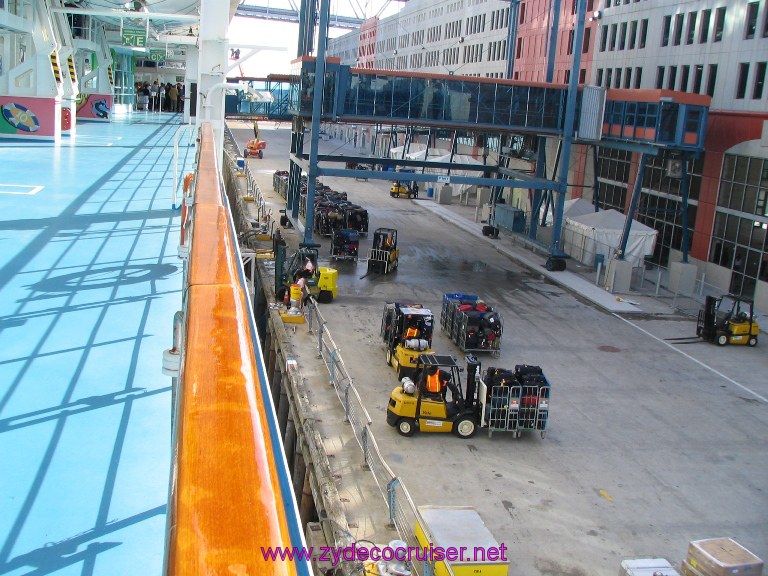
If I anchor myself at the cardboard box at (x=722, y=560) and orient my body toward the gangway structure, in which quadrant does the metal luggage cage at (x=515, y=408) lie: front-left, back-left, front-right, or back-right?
front-left

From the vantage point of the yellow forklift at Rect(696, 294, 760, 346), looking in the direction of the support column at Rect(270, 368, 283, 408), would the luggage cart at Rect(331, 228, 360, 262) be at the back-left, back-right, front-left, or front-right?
front-right

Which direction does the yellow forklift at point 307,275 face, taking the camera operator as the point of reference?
facing to the left of the viewer

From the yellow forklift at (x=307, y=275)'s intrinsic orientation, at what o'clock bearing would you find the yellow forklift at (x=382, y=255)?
the yellow forklift at (x=382, y=255) is roughly at 4 o'clock from the yellow forklift at (x=307, y=275).

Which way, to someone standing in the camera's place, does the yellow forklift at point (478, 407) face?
facing to the right of the viewer

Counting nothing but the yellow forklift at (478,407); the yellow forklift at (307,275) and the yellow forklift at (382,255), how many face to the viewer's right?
1

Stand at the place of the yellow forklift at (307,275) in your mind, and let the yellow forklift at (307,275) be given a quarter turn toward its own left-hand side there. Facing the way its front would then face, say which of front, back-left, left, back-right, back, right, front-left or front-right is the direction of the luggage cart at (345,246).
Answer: back

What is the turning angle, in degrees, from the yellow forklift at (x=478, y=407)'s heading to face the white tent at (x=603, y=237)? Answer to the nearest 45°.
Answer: approximately 90° to its left

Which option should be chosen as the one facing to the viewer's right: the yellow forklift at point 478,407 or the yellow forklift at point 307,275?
the yellow forklift at point 478,407

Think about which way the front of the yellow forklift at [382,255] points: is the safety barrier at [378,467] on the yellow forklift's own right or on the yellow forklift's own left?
on the yellow forklift's own left

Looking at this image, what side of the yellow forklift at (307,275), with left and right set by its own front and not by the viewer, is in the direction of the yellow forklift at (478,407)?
left

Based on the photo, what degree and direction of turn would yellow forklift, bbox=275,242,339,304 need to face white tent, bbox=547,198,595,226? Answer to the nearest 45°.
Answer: approximately 135° to its right
